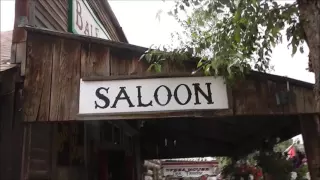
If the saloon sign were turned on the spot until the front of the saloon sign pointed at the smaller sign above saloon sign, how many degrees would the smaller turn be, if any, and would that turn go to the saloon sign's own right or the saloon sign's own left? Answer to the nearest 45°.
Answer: approximately 135° to the saloon sign's own right

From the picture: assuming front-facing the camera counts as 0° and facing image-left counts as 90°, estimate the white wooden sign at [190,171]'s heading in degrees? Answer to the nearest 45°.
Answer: approximately 0°

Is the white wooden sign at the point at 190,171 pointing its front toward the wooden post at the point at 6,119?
yes

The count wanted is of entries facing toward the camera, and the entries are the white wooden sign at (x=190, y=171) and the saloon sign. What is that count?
2

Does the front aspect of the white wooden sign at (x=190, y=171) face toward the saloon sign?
yes

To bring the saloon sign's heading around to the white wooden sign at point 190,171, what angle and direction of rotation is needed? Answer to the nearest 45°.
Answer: approximately 180°

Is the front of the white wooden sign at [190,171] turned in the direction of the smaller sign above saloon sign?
yes

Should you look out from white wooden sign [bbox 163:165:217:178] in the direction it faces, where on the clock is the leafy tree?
The leafy tree is roughly at 12 o'clock from the white wooden sign.

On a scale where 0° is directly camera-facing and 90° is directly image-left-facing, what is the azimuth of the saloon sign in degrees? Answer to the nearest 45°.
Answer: approximately 0°
